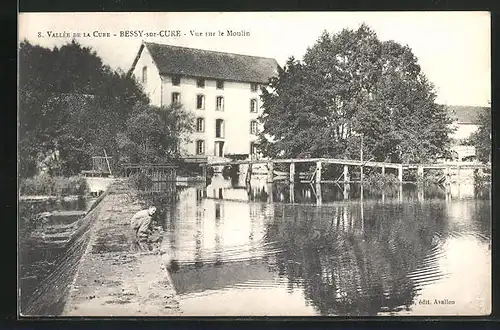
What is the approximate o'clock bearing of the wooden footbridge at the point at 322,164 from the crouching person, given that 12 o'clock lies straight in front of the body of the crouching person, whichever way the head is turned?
The wooden footbridge is roughly at 10 o'clock from the crouching person.

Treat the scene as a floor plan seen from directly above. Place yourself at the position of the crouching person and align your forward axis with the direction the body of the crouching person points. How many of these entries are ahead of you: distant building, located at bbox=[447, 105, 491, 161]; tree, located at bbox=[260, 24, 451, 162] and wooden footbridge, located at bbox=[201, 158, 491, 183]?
3

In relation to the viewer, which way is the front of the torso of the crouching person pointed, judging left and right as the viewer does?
facing to the right of the viewer

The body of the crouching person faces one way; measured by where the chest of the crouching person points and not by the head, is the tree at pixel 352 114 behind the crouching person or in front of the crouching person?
in front
